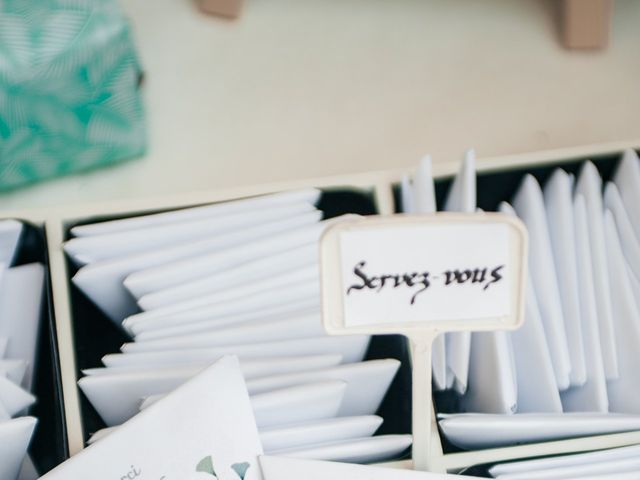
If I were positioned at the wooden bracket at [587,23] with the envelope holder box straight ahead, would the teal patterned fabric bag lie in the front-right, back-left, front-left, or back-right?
front-right

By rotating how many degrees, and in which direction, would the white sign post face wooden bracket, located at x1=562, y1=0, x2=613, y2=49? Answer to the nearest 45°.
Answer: approximately 180°

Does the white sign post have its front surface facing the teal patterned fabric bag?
no

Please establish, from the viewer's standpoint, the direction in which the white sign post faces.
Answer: facing the viewer
